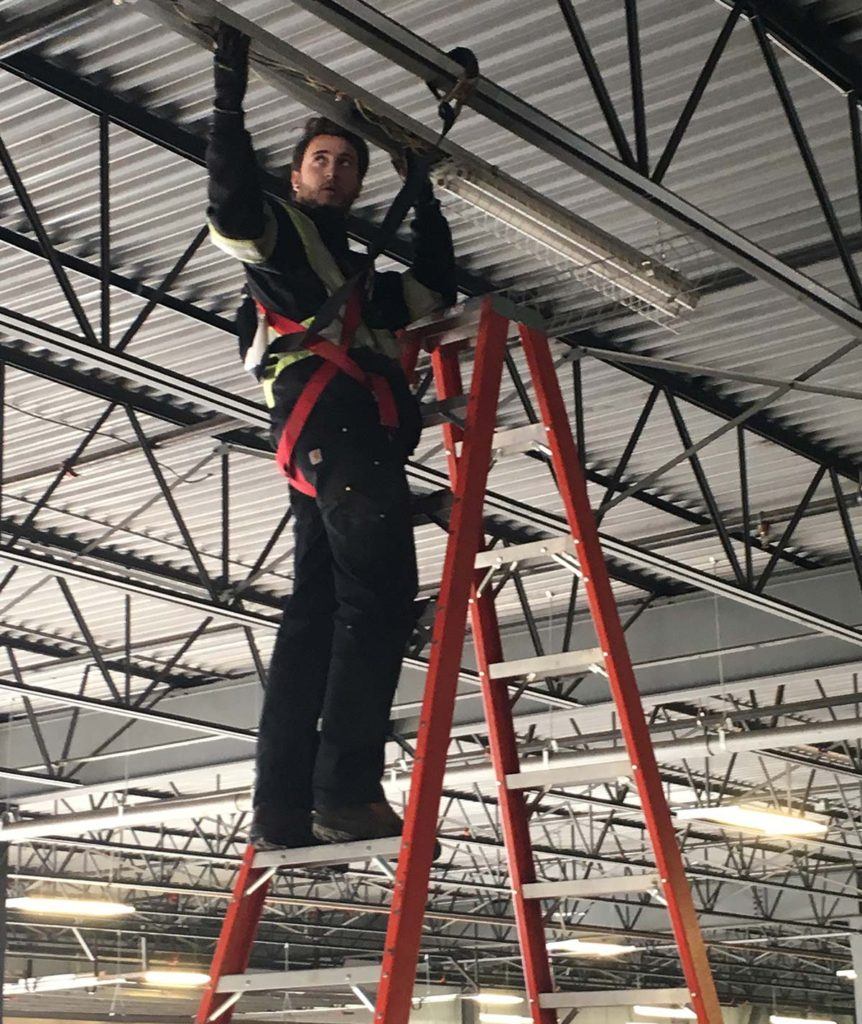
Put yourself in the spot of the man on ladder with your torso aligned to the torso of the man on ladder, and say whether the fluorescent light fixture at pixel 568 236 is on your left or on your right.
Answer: on your left

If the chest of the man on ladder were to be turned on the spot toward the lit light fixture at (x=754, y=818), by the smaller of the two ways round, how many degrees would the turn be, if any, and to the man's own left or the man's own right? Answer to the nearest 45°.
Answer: approximately 135° to the man's own left

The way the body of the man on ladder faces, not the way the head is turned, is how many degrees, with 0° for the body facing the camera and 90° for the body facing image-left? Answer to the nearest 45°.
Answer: approximately 315°

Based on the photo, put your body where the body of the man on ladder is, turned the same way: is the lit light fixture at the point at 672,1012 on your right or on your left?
on your left
